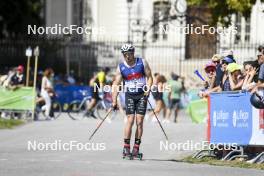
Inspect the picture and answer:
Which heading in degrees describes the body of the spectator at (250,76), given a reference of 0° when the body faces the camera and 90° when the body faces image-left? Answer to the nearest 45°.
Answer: approximately 45°

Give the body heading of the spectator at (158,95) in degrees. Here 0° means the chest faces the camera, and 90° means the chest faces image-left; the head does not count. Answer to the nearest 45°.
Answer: approximately 90°

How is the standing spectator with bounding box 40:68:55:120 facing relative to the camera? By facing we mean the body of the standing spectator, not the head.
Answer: to the viewer's right

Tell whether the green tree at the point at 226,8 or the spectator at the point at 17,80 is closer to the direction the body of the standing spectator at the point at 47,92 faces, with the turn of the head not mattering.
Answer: the green tree

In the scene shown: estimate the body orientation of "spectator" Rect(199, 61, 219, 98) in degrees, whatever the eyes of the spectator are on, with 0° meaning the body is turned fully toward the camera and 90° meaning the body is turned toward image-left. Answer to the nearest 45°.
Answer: approximately 45°

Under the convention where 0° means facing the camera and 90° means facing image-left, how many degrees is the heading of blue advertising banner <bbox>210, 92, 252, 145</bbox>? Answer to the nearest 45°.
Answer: approximately 0°
